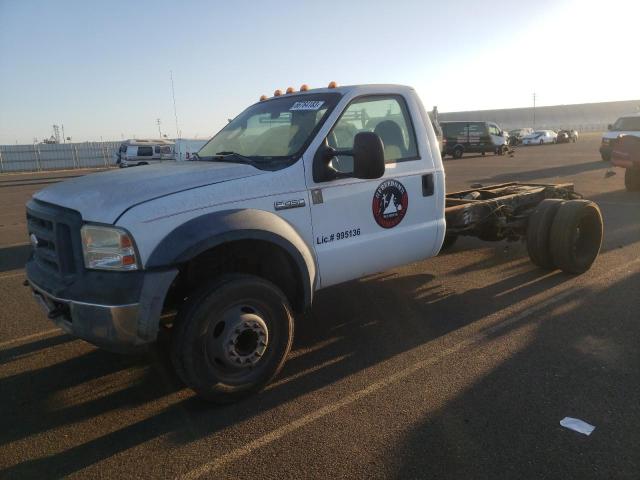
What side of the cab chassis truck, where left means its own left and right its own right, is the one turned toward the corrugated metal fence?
right

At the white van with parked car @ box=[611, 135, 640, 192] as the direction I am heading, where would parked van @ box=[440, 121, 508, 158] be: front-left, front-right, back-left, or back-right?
front-left

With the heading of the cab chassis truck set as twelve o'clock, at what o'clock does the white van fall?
The white van is roughly at 4 o'clock from the cab chassis truck.

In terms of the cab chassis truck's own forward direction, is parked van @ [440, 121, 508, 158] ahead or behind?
behind

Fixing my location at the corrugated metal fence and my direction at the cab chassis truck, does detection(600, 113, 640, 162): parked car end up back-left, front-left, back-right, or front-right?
front-left

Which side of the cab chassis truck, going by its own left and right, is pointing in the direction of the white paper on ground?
left

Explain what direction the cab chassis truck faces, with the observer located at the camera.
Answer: facing the viewer and to the left of the viewer

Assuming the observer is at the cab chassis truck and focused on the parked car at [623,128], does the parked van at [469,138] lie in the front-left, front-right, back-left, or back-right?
front-left

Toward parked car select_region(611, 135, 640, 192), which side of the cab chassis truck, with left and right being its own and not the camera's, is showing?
back

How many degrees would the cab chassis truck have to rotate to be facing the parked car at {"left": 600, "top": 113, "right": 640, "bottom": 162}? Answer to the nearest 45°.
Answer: approximately 180°
